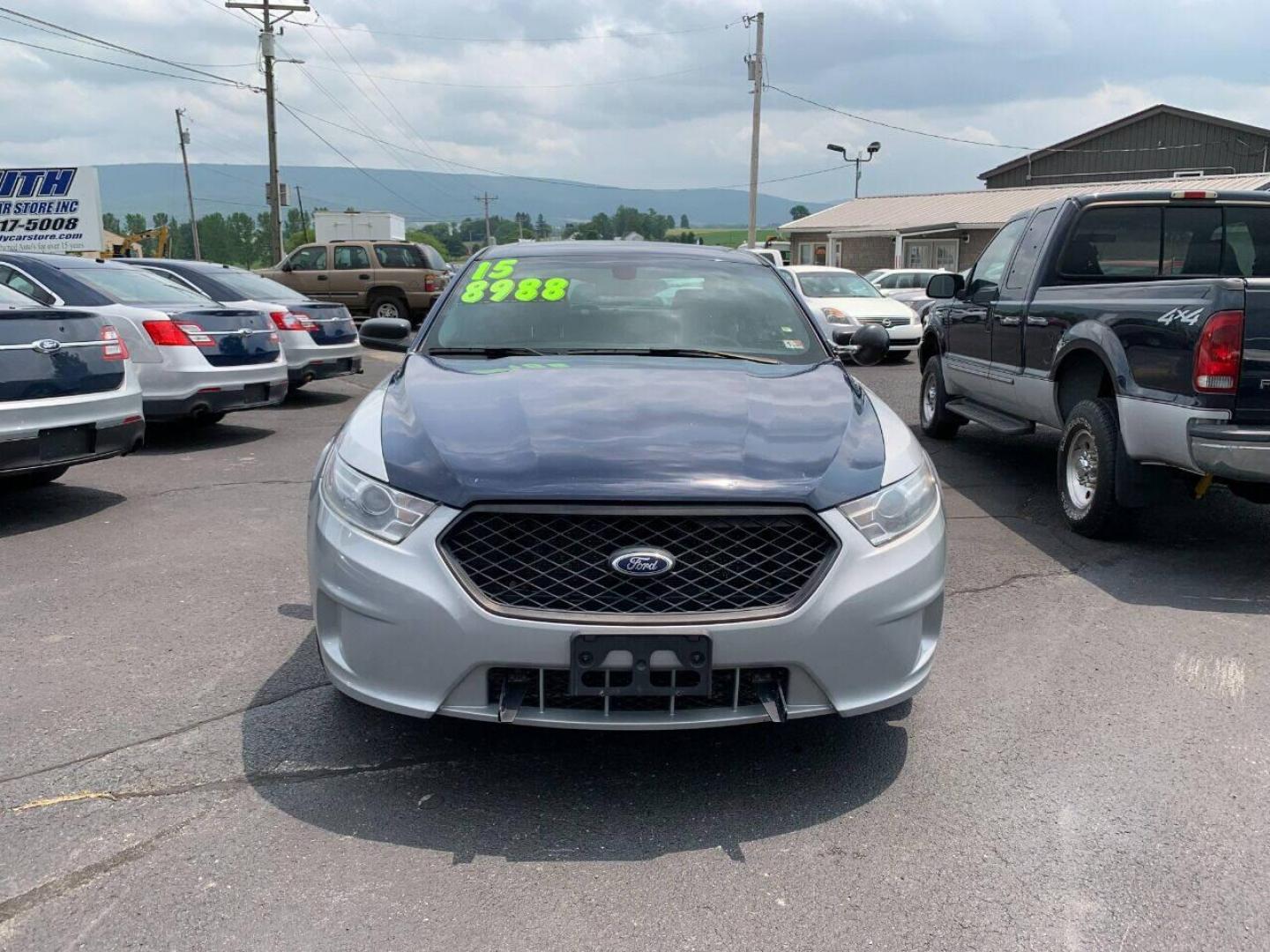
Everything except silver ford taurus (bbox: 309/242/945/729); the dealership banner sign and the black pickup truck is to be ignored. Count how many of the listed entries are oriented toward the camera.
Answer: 2

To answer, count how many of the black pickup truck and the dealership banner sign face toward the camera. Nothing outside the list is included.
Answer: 1

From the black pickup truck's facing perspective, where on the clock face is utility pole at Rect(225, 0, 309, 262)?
The utility pole is roughly at 12 o'clock from the black pickup truck.

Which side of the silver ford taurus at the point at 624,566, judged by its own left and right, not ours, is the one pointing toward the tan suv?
back

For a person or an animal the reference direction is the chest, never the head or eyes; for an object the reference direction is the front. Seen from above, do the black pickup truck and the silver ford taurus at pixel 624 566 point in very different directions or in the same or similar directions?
very different directions

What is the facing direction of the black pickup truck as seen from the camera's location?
facing away from the viewer and to the left of the viewer

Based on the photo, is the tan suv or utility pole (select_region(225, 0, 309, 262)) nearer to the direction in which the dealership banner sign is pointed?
the tan suv

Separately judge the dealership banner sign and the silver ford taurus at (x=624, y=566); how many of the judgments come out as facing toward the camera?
2

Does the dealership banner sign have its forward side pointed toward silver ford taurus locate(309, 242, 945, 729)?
yes

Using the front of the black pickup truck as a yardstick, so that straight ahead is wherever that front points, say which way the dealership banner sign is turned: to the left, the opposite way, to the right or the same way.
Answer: the opposite way

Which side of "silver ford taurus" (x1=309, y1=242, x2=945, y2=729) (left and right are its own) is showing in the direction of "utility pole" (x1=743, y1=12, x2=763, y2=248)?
back
